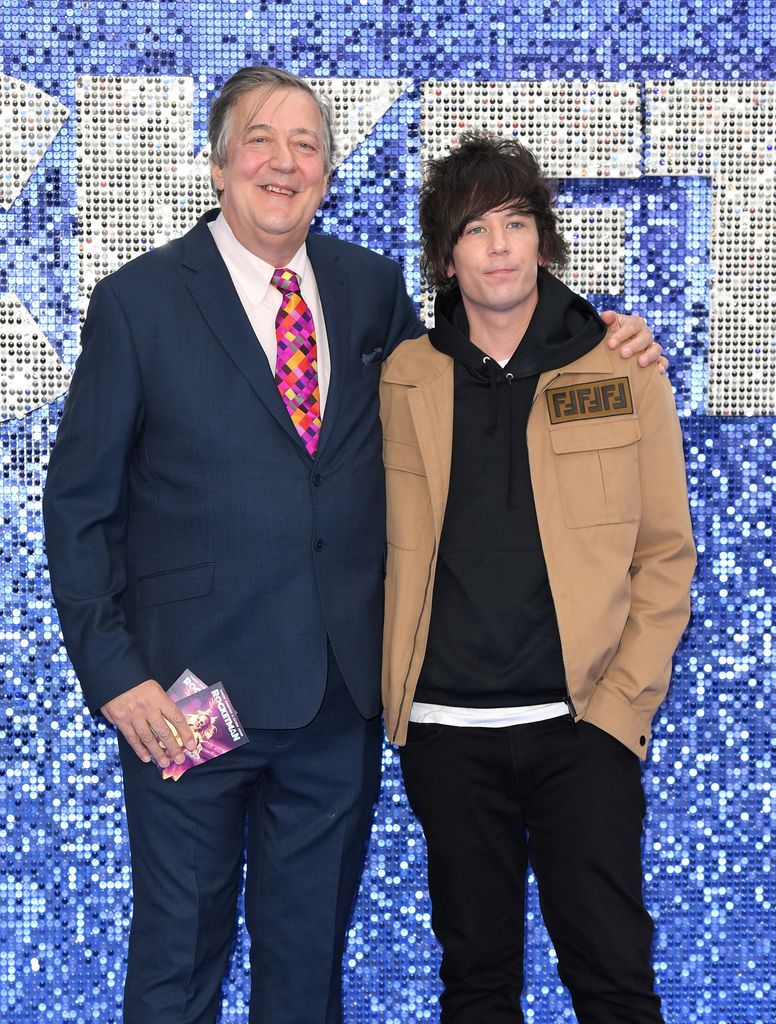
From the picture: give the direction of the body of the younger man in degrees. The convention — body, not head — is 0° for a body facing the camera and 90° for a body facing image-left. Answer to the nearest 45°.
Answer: approximately 0°
